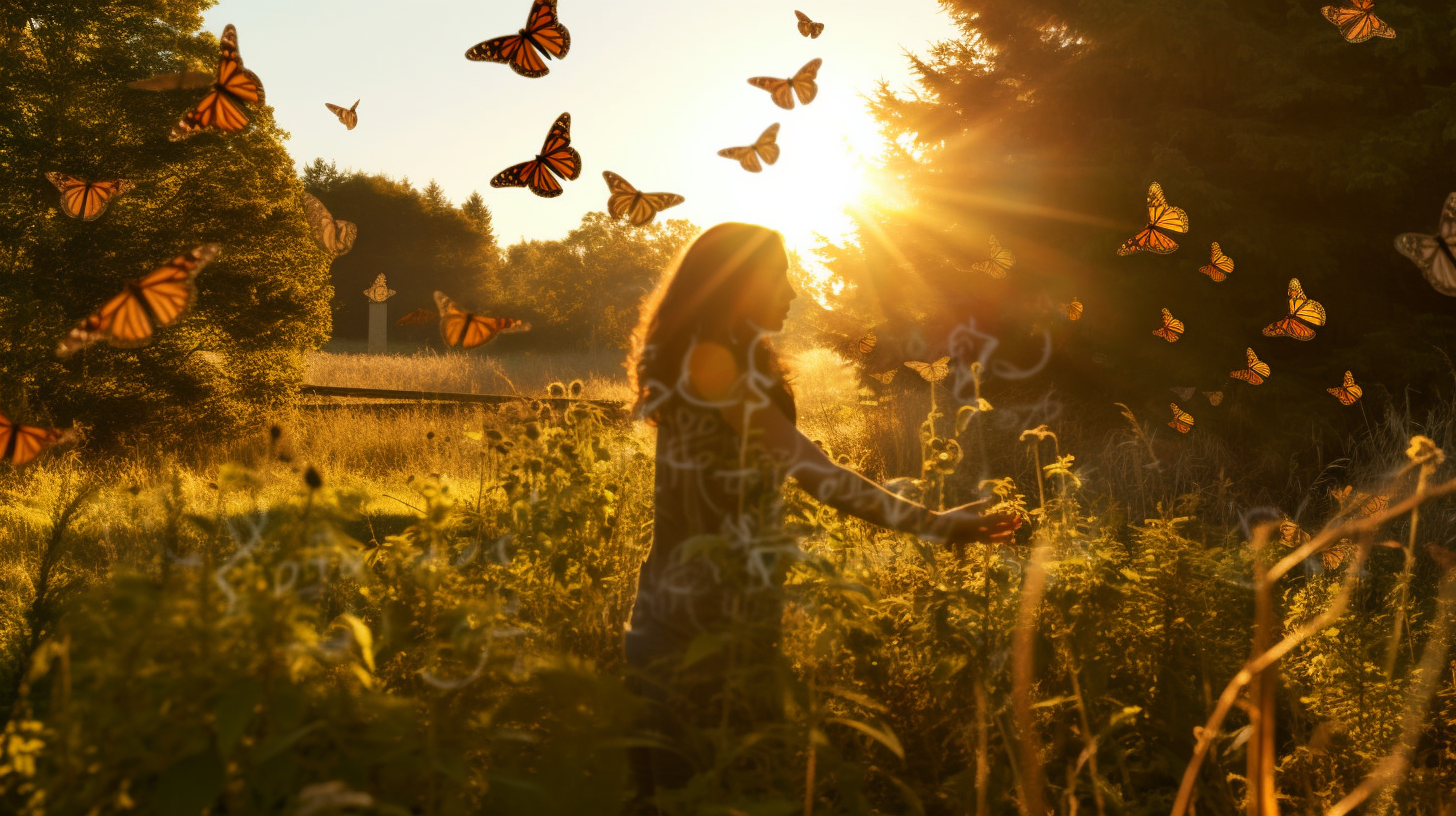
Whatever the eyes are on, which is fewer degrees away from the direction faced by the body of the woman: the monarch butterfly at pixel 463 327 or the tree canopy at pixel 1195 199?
the tree canopy

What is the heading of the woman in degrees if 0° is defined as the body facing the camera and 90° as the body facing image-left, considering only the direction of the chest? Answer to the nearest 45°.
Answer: approximately 270°

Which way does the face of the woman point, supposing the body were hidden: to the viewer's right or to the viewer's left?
to the viewer's right

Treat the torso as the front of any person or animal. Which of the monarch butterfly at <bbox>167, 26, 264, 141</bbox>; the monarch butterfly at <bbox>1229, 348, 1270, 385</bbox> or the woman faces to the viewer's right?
the woman
